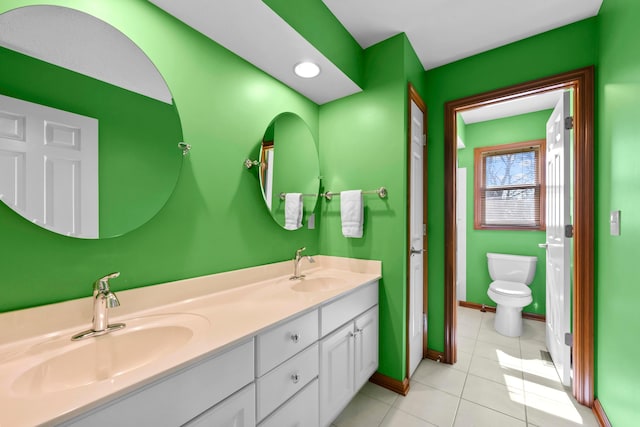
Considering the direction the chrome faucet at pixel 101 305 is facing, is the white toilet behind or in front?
in front

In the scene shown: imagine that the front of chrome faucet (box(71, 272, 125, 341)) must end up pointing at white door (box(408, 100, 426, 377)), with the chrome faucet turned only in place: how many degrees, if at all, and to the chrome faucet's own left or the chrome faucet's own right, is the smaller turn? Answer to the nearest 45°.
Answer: approximately 45° to the chrome faucet's own left

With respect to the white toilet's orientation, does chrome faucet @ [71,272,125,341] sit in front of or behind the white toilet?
in front

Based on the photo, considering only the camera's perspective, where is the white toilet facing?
facing the viewer

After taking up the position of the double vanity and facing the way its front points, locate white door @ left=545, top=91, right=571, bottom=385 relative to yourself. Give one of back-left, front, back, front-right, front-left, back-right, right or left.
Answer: front-left

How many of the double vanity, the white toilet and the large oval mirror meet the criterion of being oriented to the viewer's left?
0

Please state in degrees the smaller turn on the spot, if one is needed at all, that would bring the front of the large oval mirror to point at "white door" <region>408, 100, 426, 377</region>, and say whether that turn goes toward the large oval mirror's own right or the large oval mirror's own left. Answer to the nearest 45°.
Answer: approximately 45° to the large oval mirror's own left

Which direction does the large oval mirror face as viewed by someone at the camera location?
facing the viewer and to the right of the viewer

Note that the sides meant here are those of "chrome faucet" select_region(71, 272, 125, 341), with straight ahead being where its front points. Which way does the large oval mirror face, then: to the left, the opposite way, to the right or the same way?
the same way

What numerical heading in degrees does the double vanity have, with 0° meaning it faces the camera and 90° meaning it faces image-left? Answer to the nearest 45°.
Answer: approximately 315°

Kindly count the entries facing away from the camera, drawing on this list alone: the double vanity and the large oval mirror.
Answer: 0

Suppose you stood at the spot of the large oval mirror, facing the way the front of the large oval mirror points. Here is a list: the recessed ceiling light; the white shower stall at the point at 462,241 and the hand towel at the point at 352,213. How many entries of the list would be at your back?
0

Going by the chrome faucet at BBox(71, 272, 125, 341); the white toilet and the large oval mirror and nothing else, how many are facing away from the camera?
0

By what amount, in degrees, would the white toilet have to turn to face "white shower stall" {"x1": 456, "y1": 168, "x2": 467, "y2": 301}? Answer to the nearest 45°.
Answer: approximately 135° to its right

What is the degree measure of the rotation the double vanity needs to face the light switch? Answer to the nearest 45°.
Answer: approximately 45° to its left

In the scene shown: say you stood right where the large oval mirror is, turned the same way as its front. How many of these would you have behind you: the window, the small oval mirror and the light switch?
0

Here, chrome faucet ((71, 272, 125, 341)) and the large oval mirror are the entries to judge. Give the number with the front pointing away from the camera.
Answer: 0
